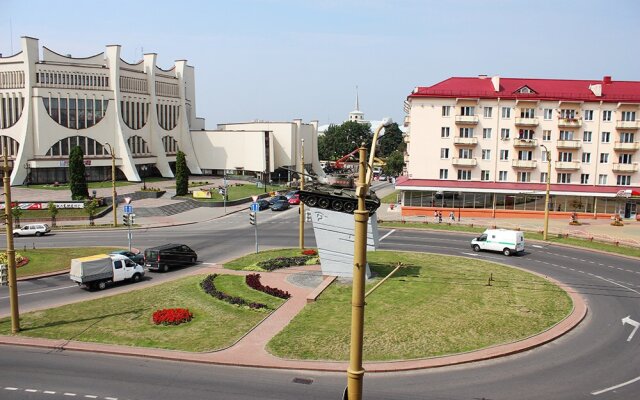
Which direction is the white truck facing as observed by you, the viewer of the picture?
facing away from the viewer and to the right of the viewer

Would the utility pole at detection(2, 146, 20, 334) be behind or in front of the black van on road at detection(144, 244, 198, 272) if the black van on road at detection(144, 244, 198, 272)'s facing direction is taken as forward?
behind

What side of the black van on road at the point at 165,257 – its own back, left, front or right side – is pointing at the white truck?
back
